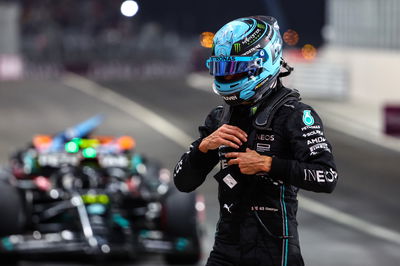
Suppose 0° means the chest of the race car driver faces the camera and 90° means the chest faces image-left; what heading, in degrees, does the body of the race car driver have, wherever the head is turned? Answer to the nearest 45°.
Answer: approximately 45°

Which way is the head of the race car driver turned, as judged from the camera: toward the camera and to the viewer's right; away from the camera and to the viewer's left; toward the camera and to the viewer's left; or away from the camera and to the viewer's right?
toward the camera and to the viewer's left

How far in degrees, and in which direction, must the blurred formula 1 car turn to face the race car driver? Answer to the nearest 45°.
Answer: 0° — it already faces them

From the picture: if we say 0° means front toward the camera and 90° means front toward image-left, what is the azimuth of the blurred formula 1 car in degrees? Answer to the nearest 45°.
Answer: approximately 0°

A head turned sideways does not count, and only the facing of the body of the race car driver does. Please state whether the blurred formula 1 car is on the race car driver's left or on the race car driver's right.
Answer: on the race car driver's right

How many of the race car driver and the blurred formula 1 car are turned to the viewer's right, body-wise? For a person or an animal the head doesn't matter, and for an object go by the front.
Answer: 0
